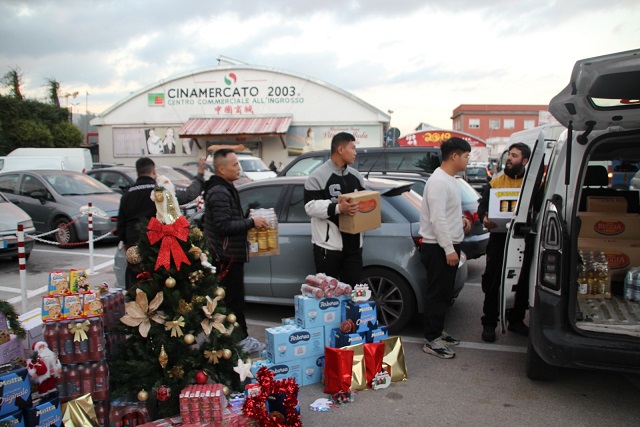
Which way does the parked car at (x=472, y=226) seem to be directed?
to the viewer's left

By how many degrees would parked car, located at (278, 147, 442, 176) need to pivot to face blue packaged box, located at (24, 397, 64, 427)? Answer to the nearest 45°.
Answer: approximately 90° to its left

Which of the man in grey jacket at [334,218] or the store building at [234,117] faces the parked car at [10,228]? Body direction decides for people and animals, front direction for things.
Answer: the store building

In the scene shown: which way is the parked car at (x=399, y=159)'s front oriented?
to the viewer's left

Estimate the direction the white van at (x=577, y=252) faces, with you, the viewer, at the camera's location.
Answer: facing away from the viewer

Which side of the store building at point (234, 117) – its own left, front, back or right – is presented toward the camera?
front

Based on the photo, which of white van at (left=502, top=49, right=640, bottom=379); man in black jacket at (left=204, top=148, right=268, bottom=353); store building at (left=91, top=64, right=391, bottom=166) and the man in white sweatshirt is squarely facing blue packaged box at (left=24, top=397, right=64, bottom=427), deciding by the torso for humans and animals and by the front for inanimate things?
the store building

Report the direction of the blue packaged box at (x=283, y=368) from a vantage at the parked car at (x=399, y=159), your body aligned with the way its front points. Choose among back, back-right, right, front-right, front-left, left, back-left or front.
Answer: left

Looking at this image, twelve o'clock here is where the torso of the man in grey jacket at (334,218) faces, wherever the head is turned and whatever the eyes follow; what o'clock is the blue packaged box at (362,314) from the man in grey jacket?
The blue packaged box is roughly at 1 o'clock from the man in grey jacket.

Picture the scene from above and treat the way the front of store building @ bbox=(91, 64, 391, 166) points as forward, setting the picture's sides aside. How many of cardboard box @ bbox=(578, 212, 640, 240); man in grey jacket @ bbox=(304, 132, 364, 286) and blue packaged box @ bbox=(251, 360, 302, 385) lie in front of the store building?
3

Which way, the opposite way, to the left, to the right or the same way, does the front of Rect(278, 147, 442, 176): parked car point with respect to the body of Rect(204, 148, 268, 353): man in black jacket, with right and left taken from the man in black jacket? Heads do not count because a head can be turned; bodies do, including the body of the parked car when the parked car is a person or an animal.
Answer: the opposite way

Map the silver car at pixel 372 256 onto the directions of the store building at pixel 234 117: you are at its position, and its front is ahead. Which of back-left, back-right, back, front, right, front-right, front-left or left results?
front
